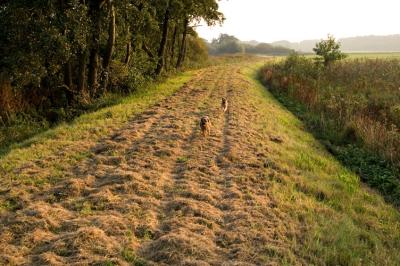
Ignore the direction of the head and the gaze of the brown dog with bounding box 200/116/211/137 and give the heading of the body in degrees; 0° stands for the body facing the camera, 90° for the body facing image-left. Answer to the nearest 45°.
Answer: approximately 0°

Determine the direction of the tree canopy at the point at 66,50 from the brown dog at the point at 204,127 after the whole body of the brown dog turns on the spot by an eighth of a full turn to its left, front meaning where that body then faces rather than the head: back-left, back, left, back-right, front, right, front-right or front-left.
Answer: back

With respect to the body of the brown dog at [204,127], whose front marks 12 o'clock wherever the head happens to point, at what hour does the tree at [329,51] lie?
The tree is roughly at 7 o'clock from the brown dog.
